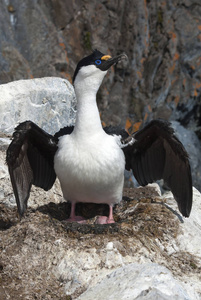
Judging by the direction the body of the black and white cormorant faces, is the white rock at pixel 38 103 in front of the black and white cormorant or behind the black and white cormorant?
behind

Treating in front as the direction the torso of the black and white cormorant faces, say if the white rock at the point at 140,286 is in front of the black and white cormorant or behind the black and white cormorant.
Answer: in front

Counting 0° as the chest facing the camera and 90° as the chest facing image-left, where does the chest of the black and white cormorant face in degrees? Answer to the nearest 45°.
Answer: approximately 0°
